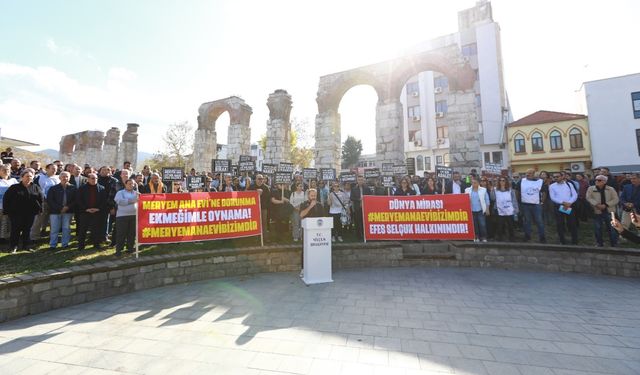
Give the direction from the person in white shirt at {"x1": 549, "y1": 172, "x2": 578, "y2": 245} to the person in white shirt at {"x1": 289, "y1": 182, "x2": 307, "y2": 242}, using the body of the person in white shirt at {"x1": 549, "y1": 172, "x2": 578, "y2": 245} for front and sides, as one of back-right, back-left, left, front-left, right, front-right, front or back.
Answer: front-right

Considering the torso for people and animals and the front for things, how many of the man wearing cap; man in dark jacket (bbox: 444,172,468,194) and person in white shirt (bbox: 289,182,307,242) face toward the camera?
3

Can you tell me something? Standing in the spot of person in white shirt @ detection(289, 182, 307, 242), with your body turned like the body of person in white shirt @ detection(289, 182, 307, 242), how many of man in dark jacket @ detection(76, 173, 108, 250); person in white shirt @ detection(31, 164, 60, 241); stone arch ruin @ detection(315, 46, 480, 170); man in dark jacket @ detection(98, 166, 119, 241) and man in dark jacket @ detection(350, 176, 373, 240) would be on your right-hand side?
3

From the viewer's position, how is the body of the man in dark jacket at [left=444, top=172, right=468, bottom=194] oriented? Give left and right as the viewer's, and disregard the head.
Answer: facing the viewer

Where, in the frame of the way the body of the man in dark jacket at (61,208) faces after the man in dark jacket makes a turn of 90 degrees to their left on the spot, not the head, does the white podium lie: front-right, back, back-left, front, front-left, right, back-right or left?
front-right

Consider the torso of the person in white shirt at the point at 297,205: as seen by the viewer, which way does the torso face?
toward the camera

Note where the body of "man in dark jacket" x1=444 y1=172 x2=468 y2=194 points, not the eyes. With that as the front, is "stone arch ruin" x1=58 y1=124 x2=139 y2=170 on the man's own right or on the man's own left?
on the man's own right

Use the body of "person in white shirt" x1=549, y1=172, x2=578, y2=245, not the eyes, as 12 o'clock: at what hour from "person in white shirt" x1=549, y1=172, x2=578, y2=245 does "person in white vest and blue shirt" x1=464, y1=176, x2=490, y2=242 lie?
"person in white vest and blue shirt" x1=464, y1=176, x2=490, y2=242 is roughly at 2 o'clock from "person in white shirt" x1=549, y1=172, x2=578, y2=245.

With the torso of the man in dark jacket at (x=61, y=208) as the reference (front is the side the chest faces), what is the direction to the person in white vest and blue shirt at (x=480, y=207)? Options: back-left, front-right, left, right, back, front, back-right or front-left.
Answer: front-left

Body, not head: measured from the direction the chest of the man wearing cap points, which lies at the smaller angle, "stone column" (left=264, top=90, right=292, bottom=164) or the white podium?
the white podium

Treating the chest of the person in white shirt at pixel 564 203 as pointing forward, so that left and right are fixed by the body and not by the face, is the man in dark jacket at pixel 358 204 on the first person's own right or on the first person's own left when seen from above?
on the first person's own right
